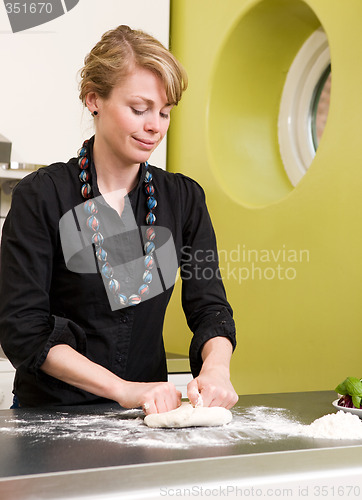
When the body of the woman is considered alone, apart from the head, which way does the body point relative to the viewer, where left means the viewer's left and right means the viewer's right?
facing the viewer and to the right of the viewer

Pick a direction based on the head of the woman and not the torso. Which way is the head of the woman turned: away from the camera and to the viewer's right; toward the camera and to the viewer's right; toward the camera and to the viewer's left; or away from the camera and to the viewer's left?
toward the camera and to the viewer's right
